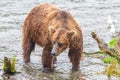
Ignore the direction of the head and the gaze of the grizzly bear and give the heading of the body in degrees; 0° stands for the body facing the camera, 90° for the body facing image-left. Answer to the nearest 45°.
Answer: approximately 315°
